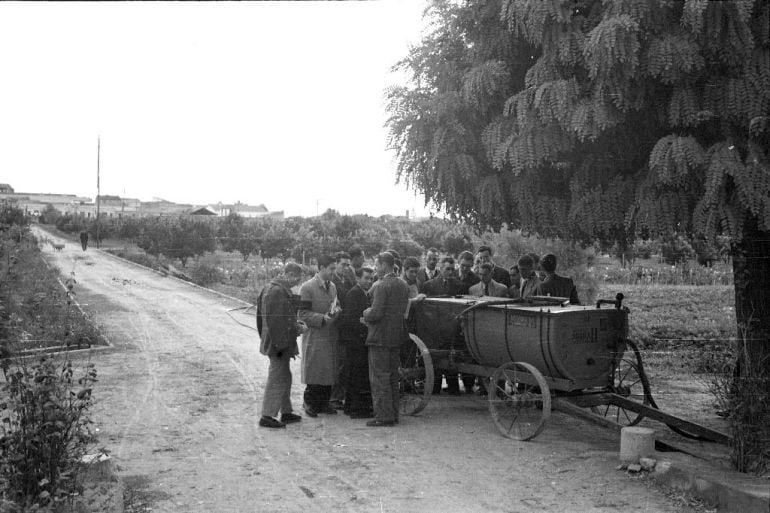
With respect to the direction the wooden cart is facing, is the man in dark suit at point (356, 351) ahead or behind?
behind

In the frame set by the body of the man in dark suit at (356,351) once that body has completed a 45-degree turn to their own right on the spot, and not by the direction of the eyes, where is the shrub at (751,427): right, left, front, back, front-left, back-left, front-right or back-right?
front

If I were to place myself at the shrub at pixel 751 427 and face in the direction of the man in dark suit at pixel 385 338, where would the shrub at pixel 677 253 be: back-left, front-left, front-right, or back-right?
front-right

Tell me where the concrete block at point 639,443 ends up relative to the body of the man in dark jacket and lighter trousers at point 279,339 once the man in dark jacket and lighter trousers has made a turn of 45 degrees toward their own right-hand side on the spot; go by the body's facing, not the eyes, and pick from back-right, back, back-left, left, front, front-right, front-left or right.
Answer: front

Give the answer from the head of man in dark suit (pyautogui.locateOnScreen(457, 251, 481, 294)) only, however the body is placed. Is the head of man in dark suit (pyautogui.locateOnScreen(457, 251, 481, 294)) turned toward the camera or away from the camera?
toward the camera

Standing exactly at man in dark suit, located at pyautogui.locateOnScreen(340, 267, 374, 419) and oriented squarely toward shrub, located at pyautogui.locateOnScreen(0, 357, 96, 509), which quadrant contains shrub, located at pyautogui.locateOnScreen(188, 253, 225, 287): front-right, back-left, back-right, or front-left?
back-right

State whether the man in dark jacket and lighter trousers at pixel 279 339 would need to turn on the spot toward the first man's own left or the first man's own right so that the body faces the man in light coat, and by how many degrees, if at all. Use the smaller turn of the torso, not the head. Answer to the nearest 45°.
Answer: approximately 45° to the first man's own left

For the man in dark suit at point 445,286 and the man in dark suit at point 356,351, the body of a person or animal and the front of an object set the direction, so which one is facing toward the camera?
the man in dark suit at point 445,286

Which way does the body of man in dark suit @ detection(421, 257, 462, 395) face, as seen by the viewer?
toward the camera

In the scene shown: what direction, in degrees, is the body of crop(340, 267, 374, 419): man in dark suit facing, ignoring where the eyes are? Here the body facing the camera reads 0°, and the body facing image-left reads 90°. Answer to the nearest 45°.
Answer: approximately 270°

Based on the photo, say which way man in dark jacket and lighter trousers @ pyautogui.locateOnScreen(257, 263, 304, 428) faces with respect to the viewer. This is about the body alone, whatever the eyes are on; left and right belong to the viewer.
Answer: facing to the right of the viewer

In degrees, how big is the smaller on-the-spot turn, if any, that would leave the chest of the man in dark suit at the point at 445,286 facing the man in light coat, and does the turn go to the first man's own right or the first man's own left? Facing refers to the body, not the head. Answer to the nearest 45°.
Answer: approximately 45° to the first man's own right

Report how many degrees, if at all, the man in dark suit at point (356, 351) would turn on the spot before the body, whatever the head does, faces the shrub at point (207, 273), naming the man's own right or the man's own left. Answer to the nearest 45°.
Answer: approximately 90° to the man's own left

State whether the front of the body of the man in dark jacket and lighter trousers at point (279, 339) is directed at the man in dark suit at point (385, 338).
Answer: yes

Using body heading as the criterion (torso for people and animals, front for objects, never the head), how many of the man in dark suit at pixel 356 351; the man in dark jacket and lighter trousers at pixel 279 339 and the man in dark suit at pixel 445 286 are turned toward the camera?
1

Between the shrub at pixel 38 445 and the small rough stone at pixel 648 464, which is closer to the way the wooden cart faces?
the small rough stone

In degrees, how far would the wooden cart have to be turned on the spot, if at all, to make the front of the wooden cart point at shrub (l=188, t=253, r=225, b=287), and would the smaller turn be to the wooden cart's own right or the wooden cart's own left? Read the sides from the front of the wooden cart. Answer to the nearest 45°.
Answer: approximately 180°

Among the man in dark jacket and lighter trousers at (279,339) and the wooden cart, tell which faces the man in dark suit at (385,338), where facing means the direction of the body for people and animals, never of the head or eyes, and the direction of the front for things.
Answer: the man in dark jacket and lighter trousers at (279,339)
